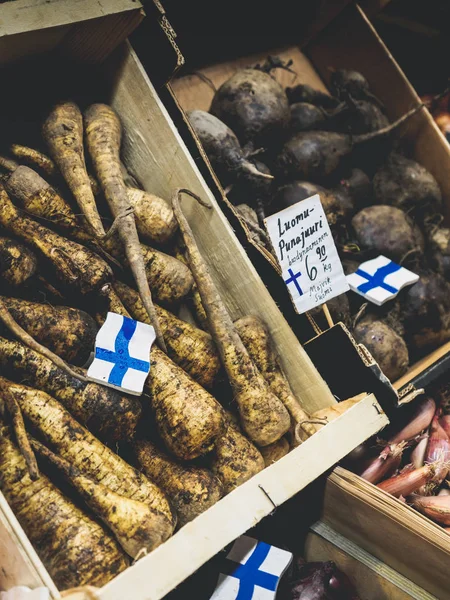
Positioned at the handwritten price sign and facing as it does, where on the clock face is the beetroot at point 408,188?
The beetroot is roughly at 7 o'clock from the handwritten price sign.

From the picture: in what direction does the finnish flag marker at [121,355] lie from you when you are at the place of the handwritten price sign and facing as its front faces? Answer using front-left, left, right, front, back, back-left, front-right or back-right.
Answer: front-right

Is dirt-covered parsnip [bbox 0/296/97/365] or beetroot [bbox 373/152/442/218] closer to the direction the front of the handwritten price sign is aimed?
the dirt-covered parsnip

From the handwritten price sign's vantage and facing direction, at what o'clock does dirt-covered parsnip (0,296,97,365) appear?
The dirt-covered parsnip is roughly at 2 o'clock from the handwritten price sign.

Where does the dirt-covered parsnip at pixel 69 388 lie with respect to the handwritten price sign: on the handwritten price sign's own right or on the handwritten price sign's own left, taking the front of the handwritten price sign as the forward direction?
on the handwritten price sign's own right

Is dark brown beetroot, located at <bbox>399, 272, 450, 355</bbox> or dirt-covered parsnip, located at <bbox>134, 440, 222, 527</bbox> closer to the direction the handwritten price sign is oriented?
the dirt-covered parsnip

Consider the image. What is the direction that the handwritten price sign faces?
toward the camera

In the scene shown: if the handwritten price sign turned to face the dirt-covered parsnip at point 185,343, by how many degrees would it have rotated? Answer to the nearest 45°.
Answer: approximately 45° to its right
